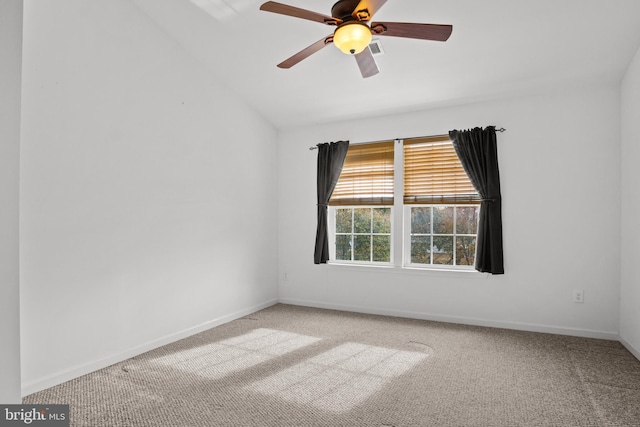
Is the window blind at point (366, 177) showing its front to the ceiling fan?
yes

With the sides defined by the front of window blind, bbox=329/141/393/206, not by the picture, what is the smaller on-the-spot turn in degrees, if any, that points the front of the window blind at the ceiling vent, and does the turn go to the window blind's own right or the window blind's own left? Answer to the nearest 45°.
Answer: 0° — it already faces it

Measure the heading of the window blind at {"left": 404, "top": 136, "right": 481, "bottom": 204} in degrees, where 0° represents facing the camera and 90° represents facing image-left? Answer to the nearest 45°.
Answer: approximately 0°

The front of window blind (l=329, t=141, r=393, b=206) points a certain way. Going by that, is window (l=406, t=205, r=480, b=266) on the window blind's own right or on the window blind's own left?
on the window blind's own left

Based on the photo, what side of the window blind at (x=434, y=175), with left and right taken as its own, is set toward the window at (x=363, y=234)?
right

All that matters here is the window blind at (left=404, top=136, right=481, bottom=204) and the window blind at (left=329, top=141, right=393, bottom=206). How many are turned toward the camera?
2

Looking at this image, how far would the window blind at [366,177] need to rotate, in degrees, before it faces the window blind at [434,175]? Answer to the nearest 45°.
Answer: approximately 90° to its left
